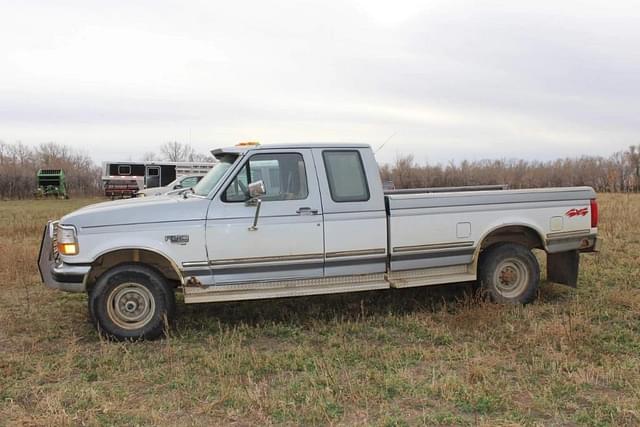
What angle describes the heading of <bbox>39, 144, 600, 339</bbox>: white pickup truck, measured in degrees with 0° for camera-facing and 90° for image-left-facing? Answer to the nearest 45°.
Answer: approximately 90°
